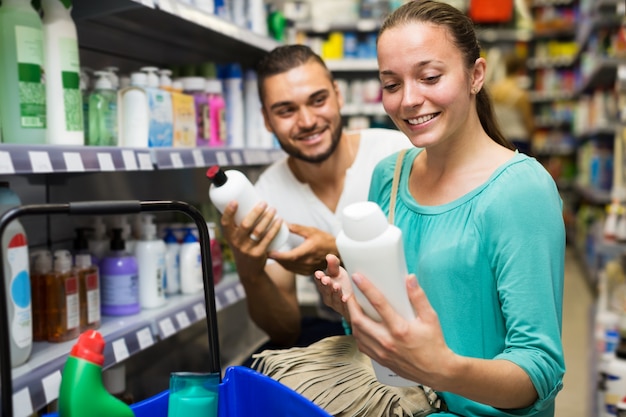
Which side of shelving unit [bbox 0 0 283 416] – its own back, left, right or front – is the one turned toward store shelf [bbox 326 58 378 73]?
left

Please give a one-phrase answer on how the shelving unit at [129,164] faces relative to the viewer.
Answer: facing the viewer and to the right of the viewer

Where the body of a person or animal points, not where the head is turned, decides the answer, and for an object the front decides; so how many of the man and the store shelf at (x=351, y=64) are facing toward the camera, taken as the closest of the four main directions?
2

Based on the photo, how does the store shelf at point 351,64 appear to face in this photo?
toward the camera

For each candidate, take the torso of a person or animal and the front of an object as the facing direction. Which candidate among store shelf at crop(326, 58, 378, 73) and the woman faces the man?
the store shelf

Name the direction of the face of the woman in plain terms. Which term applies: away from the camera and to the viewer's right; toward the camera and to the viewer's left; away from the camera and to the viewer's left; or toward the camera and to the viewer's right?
toward the camera and to the viewer's left

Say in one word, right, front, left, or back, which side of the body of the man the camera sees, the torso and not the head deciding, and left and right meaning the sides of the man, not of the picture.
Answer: front

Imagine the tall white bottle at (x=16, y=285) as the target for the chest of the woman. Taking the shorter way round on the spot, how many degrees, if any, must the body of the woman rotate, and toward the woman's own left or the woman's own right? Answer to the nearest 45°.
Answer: approximately 45° to the woman's own right

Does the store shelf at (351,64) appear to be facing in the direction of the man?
yes

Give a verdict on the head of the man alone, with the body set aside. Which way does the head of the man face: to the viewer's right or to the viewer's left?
to the viewer's right

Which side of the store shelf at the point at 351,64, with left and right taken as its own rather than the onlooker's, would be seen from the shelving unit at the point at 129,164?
front

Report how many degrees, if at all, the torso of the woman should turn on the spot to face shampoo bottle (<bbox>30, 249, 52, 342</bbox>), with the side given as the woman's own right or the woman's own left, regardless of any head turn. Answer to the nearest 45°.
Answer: approximately 45° to the woman's own right
